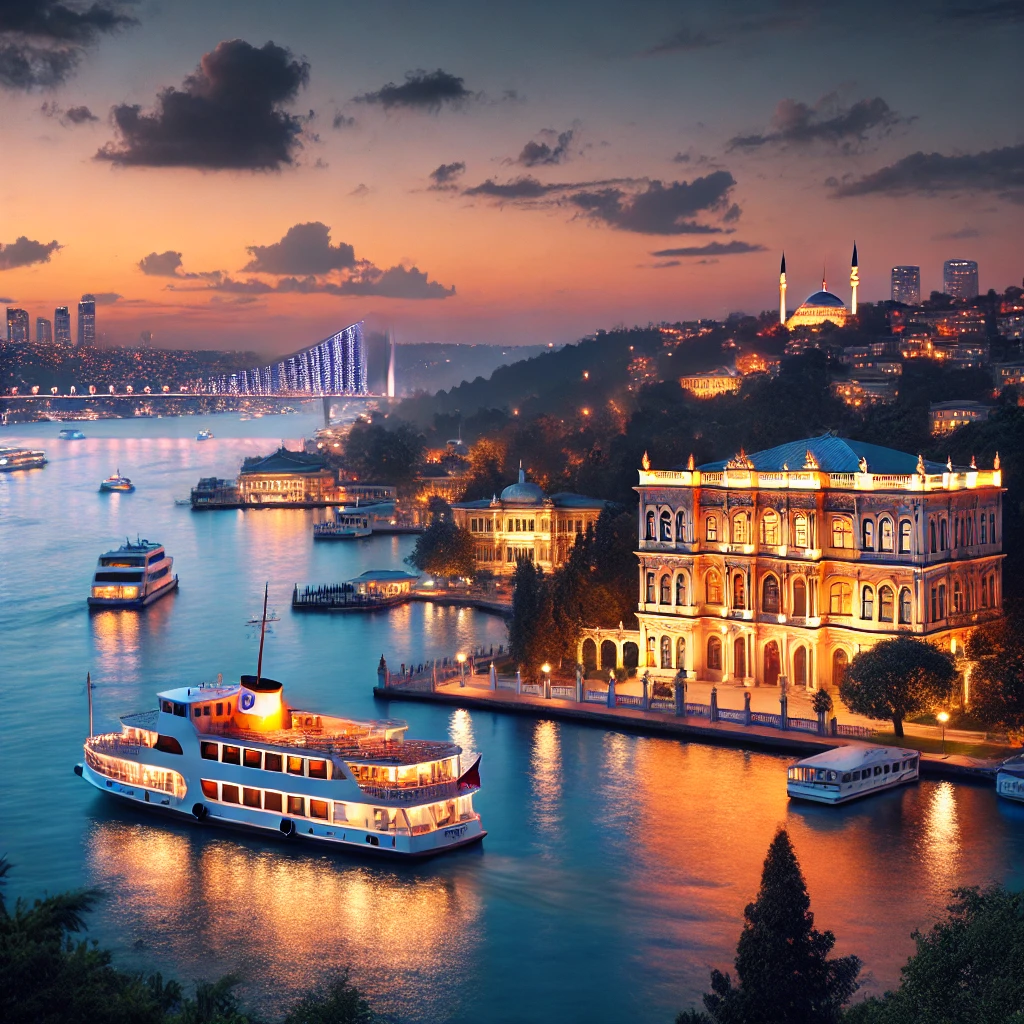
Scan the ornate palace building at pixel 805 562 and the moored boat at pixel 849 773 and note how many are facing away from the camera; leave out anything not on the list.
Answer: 0

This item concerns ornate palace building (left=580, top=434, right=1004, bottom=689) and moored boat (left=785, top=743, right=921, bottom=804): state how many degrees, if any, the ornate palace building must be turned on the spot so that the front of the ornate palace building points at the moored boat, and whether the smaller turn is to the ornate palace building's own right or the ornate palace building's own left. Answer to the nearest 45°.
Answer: approximately 45° to the ornate palace building's own left

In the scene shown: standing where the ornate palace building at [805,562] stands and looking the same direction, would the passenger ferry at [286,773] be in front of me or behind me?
in front

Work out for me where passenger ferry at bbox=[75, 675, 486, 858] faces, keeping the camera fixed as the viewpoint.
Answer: facing away from the viewer and to the left of the viewer

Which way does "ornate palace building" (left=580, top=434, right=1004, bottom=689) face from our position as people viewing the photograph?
facing the viewer and to the left of the viewer

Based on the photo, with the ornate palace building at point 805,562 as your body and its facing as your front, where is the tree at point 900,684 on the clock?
The tree is roughly at 10 o'clock from the ornate palace building.

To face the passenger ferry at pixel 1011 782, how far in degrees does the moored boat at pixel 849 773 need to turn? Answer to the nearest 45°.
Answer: approximately 135° to its left

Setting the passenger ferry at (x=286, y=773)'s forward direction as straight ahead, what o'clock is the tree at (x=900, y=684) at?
The tree is roughly at 4 o'clock from the passenger ferry.
